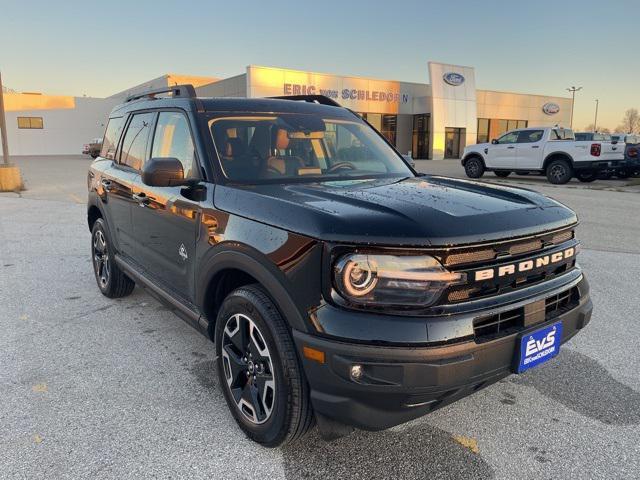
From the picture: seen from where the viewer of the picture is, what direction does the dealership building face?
facing the viewer and to the right of the viewer

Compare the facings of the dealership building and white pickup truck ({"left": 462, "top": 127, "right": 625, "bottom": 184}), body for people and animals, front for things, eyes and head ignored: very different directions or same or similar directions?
very different directions

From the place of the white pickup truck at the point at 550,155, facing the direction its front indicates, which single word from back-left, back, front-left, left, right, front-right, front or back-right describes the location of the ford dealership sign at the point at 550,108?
front-right

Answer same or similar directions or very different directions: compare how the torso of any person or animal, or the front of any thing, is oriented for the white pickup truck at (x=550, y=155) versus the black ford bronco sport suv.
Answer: very different directions

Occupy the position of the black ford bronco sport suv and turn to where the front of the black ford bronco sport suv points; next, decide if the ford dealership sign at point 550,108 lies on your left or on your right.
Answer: on your left

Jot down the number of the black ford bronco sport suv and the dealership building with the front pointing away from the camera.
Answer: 0

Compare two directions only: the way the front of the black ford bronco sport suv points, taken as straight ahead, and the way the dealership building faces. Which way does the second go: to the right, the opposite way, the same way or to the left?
the same way

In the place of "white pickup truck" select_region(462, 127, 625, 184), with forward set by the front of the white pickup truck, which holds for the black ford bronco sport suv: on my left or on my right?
on my left
